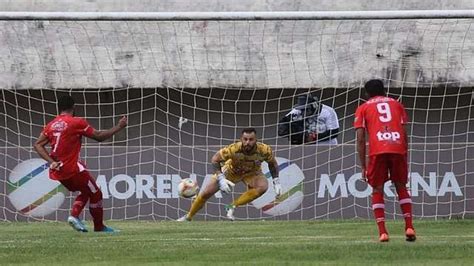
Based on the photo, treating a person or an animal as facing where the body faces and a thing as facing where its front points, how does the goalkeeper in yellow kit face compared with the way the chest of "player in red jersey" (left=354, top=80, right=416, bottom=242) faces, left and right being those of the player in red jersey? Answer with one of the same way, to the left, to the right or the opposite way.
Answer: the opposite way

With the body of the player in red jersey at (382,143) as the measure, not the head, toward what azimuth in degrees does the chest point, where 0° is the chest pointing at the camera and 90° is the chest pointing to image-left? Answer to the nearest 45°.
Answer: approximately 180°

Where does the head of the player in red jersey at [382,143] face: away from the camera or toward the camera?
away from the camera

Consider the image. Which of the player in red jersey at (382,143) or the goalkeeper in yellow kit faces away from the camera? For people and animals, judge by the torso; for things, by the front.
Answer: the player in red jersey

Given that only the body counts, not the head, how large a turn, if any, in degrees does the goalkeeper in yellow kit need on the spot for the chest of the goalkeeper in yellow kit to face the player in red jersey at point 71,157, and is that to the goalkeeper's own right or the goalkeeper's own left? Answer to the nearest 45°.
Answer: approximately 45° to the goalkeeper's own right

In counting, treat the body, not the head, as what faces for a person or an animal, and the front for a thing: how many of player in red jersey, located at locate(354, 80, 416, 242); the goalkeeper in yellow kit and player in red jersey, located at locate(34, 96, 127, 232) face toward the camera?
1

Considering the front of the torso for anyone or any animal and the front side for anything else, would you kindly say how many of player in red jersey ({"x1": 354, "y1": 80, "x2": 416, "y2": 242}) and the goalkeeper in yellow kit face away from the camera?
1

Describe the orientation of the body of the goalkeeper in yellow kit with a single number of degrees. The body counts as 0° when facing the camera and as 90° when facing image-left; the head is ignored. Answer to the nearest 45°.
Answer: approximately 0°

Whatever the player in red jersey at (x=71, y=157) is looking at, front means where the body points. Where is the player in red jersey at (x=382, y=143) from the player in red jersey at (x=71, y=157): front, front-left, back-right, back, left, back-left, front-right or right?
right

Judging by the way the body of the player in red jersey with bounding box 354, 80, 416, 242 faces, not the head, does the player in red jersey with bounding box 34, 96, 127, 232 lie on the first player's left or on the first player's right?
on the first player's left
